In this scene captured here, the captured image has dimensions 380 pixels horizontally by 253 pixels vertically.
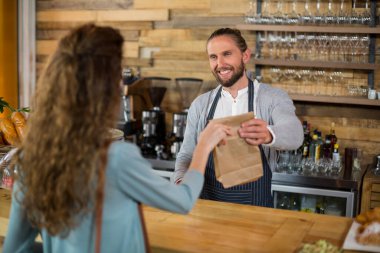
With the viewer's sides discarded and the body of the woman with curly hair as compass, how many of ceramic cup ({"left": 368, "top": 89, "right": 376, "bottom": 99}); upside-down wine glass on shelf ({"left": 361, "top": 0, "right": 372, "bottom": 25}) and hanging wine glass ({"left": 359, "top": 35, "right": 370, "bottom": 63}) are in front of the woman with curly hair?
3

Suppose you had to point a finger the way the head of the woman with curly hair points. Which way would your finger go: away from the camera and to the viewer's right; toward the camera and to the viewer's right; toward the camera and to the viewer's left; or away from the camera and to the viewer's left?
away from the camera and to the viewer's right

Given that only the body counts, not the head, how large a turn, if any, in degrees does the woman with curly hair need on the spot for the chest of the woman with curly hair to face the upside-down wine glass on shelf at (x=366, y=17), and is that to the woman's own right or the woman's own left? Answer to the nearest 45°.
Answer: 0° — they already face it

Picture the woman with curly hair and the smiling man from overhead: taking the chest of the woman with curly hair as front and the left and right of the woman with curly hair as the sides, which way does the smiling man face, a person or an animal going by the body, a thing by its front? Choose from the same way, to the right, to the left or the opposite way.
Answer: the opposite way

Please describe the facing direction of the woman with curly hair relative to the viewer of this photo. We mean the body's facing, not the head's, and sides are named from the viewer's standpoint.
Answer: facing away from the viewer and to the right of the viewer

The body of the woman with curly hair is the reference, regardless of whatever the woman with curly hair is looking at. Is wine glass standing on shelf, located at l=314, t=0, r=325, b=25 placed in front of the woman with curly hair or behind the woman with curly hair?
in front

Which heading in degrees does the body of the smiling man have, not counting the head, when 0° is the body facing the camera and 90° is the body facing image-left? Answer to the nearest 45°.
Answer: approximately 45°

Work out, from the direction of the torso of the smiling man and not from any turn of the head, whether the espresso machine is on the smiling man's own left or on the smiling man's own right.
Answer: on the smiling man's own right

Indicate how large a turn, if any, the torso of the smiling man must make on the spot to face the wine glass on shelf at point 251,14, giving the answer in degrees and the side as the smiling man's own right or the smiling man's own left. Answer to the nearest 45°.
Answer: approximately 135° to the smiling man's own right
